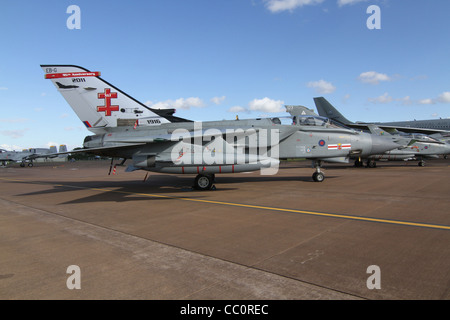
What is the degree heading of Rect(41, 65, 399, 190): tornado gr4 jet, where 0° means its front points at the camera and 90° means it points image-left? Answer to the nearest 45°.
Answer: approximately 270°
